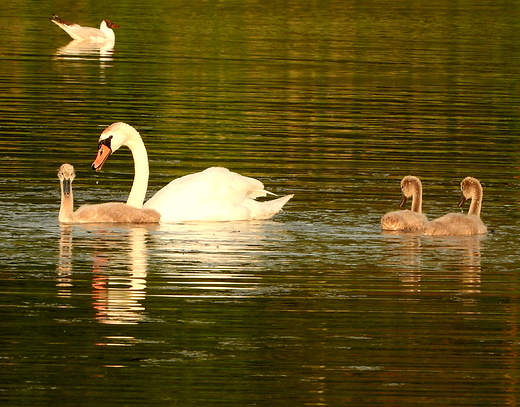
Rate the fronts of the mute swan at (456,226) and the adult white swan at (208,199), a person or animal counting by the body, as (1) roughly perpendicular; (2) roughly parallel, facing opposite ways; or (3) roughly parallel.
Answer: roughly parallel, facing opposite ways

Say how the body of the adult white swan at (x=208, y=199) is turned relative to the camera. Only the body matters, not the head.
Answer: to the viewer's left

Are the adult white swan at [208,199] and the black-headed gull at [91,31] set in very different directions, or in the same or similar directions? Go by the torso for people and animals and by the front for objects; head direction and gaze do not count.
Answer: very different directions

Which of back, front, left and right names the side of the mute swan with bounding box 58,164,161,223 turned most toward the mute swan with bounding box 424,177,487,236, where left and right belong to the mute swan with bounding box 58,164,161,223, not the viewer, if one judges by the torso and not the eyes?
back

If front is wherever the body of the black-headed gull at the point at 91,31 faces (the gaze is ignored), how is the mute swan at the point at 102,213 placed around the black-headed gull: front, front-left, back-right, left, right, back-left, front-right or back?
right

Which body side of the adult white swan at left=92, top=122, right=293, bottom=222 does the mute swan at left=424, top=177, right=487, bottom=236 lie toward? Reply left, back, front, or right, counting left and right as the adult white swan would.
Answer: back

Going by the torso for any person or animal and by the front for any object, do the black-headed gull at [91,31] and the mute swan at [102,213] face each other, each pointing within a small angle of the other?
no

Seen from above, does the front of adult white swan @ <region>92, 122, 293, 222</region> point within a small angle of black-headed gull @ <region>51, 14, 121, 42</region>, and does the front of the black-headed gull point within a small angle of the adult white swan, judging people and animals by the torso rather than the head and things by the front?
no

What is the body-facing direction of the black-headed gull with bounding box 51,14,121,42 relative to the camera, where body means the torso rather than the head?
to the viewer's right

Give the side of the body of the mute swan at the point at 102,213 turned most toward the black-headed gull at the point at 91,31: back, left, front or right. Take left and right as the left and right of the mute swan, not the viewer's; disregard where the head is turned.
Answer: right

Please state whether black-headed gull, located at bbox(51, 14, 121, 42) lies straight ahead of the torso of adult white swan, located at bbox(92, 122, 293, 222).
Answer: no

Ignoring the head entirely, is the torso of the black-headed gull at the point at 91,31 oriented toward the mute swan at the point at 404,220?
no

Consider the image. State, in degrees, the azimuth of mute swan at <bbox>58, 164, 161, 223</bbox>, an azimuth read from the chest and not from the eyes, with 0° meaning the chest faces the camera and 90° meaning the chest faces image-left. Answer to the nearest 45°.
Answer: approximately 90°

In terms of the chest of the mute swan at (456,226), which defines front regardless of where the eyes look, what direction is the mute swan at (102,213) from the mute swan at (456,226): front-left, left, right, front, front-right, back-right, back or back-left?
back

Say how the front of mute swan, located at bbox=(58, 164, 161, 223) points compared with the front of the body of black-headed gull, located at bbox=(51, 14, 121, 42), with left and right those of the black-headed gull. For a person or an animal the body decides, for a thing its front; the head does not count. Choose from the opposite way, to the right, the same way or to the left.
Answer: the opposite way
